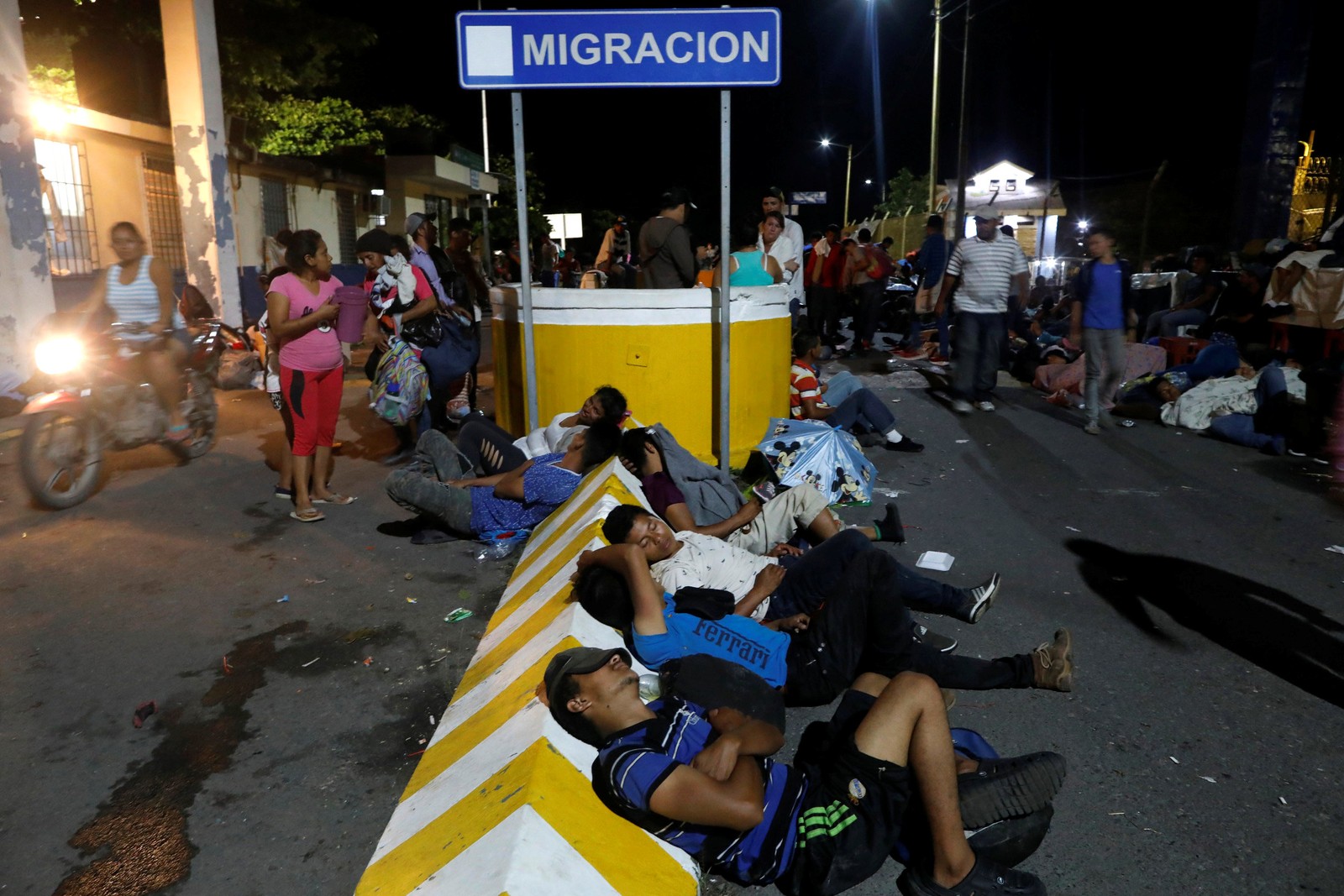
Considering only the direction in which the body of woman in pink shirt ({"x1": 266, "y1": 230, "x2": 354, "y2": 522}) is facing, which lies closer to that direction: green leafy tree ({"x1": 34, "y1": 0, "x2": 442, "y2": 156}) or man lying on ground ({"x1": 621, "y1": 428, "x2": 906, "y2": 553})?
the man lying on ground

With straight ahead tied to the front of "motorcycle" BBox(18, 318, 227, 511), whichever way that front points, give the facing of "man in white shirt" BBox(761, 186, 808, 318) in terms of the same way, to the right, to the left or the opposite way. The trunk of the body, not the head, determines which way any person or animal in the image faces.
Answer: the same way

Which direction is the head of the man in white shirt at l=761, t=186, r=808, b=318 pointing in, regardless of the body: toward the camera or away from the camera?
toward the camera

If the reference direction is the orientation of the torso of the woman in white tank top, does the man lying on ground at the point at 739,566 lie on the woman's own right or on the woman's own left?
on the woman's own left

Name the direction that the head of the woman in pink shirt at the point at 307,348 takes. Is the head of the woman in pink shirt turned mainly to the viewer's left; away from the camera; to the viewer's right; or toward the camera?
to the viewer's right

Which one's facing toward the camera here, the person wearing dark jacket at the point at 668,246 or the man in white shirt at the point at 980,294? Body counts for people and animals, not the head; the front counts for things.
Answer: the man in white shirt

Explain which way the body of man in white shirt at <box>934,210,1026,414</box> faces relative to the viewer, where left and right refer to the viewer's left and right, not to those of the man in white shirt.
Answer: facing the viewer

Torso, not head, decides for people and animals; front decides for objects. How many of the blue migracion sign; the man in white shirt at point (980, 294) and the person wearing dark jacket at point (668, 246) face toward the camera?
2

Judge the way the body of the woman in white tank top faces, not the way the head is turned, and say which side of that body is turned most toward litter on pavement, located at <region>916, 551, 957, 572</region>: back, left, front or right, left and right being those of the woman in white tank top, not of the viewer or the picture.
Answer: left

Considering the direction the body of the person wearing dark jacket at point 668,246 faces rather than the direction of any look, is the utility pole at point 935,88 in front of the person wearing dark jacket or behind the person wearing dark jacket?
in front

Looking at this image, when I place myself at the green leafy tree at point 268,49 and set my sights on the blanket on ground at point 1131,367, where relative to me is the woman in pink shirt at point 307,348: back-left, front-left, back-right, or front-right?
front-right

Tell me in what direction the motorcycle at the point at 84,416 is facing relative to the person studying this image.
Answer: facing the viewer and to the left of the viewer

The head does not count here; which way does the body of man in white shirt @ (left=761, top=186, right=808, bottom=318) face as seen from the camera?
toward the camera

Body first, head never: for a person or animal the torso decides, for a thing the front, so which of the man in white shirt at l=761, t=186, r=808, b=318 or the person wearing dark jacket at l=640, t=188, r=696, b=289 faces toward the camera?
the man in white shirt

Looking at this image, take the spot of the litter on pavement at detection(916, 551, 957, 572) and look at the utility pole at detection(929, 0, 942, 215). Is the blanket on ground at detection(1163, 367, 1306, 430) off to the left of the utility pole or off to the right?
right

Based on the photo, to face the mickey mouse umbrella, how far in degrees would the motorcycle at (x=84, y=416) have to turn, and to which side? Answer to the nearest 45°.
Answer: approximately 90° to its left

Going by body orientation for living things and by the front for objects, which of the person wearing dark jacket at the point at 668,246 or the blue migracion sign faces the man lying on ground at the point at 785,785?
the blue migracion sign

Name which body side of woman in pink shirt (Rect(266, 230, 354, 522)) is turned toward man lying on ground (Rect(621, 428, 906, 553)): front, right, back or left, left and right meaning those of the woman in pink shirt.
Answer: front

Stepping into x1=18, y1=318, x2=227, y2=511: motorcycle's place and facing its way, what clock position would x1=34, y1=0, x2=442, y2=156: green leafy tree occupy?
The green leafy tree is roughly at 5 o'clock from the motorcycle.

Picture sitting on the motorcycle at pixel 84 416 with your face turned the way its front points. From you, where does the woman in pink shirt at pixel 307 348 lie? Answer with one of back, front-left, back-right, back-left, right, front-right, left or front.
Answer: left

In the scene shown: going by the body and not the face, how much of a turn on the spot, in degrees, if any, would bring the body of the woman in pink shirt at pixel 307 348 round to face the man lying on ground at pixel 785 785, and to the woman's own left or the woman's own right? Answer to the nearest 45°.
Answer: approximately 45° to the woman's own right

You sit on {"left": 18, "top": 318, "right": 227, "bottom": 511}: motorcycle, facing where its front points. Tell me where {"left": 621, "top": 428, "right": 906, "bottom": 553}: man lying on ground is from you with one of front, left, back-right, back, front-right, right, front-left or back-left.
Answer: left
